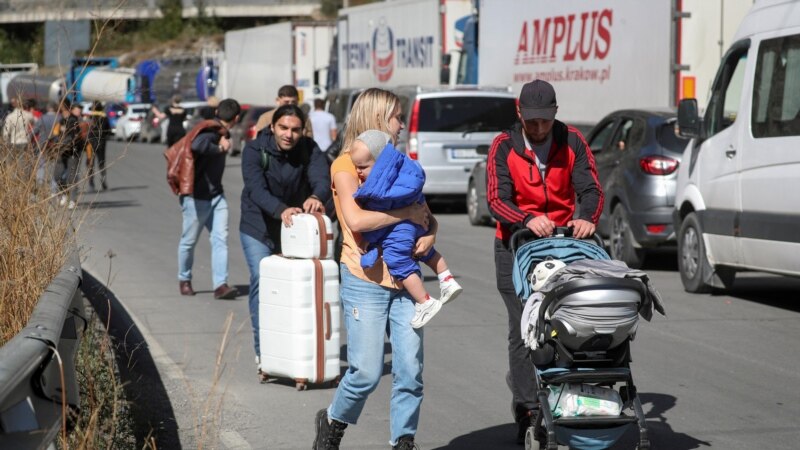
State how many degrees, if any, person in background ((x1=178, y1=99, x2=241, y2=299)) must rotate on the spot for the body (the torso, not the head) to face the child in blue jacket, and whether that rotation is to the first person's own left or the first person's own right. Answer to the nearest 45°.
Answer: approximately 90° to the first person's own right

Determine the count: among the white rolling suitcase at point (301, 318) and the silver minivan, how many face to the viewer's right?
0

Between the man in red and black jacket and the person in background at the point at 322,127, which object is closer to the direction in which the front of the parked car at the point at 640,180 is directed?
the person in background

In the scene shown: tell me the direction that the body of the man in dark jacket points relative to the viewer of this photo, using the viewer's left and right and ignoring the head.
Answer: facing the viewer and to the right of the viewer

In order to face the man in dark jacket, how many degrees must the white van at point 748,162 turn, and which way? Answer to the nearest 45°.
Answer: approximately 90° to its left

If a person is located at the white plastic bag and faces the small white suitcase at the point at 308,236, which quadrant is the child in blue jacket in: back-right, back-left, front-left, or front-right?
front-left

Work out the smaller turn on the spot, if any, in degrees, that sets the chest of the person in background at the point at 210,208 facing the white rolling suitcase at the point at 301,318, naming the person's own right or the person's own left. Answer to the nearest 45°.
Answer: approximately 90° to the person's own right

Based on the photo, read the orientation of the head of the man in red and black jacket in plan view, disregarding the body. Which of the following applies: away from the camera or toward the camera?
toward the camera

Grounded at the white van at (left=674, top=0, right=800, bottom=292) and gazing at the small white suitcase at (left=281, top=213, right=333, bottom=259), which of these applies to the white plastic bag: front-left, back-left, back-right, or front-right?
front-left

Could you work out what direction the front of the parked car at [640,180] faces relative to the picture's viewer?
facing away from the viewer and to the left of the viewer

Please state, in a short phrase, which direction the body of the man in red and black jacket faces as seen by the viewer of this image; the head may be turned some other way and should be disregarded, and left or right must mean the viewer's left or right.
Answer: facing the viewer

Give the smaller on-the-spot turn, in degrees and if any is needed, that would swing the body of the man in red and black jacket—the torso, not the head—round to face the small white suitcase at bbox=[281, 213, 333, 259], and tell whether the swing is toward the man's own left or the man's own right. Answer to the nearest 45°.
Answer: approximately 135° to the man's own right
